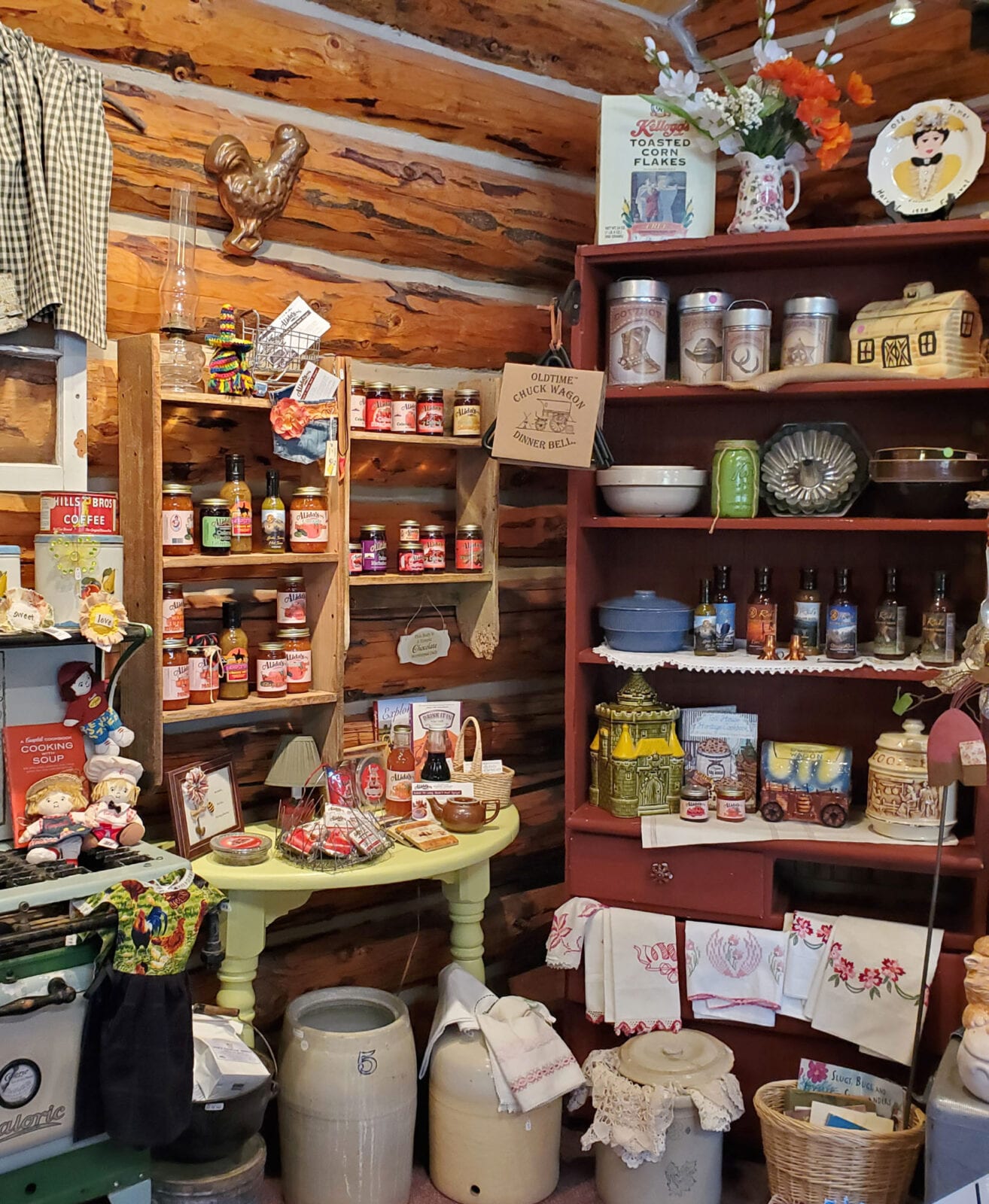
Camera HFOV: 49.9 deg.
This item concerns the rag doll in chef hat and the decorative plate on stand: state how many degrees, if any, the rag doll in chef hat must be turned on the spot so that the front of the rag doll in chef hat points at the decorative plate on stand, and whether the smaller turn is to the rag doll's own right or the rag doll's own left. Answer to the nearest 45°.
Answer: approximately 90° to the rag doll's own left

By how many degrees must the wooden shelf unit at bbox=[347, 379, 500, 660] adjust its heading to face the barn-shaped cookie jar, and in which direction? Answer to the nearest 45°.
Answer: approximately 45° to its left

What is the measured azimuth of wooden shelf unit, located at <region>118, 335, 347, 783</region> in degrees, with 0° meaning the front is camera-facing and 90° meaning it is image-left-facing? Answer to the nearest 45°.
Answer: approximately 315°

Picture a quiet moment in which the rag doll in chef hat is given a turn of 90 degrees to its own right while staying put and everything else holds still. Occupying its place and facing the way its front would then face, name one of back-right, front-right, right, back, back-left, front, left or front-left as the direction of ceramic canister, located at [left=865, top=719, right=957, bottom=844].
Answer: back

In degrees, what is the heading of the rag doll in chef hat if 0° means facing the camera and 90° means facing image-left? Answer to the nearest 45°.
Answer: approximately 0°

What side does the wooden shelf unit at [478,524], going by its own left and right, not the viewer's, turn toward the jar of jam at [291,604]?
right
